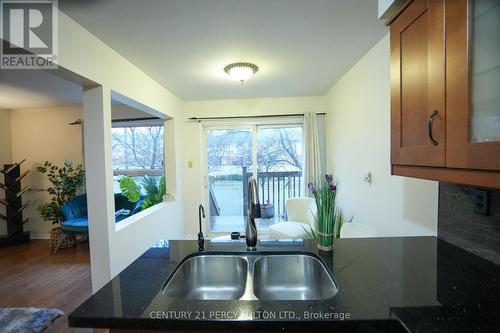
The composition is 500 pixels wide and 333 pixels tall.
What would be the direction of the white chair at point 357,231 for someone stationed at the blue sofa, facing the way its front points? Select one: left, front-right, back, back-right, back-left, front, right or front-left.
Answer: front-left

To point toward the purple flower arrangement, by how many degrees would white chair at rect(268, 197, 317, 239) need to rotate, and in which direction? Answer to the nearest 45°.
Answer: approximately 45° to its left

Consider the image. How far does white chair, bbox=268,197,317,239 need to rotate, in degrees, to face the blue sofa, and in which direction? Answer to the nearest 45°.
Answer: approximately 45° to its right

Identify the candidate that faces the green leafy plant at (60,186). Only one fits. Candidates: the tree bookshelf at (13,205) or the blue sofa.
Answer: the tree bookshelf

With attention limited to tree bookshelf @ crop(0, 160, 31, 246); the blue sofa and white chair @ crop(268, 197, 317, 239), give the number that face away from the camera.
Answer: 0

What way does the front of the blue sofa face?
toward the camera

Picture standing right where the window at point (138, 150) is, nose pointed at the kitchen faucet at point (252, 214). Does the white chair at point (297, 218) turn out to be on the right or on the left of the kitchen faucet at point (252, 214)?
left

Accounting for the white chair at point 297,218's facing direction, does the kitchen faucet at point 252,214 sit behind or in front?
in front

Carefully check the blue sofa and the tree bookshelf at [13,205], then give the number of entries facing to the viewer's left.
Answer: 0

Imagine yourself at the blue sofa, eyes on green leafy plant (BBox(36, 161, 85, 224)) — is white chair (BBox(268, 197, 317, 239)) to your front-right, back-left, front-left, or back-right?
back-right

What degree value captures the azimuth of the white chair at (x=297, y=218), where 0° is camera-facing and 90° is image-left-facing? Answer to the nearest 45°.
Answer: approximately 45°

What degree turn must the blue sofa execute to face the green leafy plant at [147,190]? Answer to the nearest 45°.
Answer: approximately 45° to its left

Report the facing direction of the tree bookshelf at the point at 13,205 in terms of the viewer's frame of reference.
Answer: facing the viewer and to the right of the viewer
